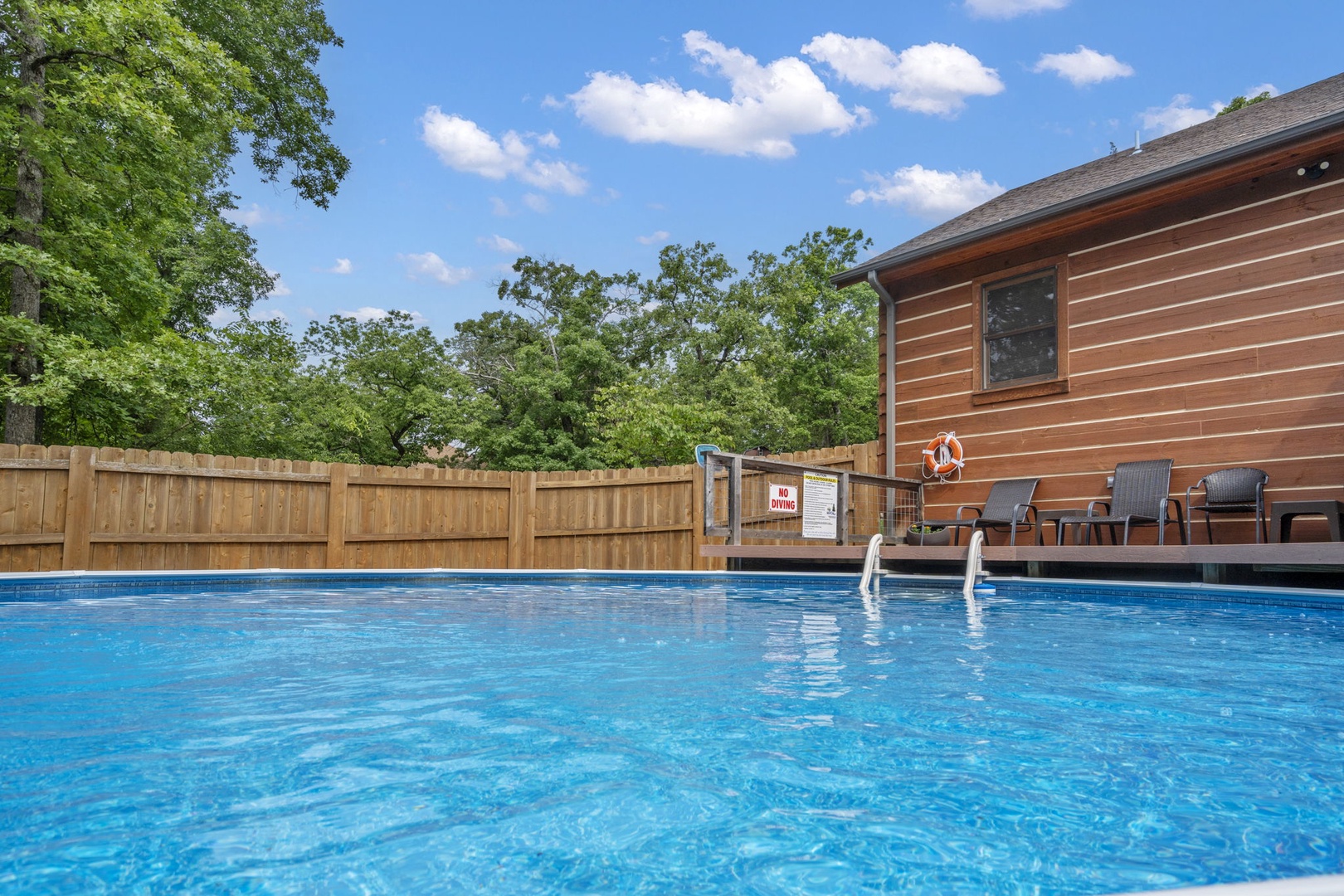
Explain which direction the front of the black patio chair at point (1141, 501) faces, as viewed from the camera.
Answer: facing the viewer and to the left of the viewer

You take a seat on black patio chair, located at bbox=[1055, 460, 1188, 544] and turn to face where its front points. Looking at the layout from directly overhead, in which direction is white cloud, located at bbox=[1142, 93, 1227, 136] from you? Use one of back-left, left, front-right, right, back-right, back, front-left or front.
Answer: back-right

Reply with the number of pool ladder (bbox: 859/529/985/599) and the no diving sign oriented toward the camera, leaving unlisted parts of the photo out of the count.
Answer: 2

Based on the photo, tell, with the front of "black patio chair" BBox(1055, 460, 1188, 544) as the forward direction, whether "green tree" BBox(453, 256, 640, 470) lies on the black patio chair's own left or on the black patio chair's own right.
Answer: on the black patio chair's own right

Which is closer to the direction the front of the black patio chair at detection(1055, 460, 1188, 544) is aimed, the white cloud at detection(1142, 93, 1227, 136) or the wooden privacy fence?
the wooden privacy fence

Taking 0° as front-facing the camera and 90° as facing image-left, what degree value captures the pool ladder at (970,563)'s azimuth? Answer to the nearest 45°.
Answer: approximately 0°

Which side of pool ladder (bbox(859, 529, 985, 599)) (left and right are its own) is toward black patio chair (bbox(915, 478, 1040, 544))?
back

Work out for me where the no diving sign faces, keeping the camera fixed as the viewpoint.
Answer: facing the viewer

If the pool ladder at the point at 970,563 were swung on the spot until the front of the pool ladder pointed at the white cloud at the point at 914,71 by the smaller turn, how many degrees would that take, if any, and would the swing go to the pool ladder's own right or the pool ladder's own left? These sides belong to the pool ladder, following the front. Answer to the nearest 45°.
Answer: approximately 180°

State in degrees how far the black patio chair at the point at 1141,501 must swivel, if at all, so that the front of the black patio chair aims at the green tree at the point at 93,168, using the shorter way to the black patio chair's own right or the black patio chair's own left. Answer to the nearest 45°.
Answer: approximately 45° to the black patio chair's own right

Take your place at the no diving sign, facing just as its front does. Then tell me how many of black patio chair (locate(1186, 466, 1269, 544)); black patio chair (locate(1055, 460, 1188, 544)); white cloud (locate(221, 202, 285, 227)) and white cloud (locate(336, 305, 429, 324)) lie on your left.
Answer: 2
